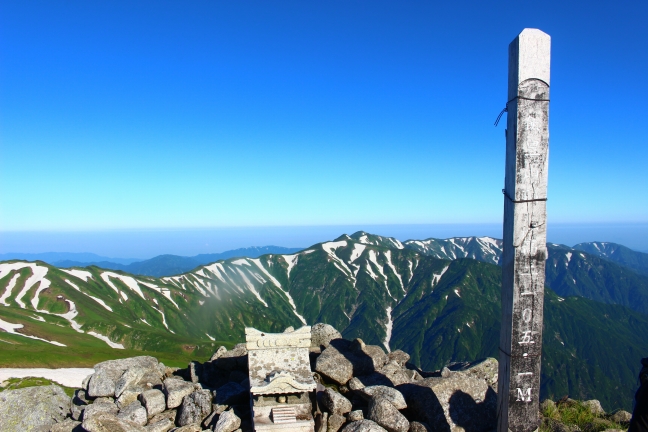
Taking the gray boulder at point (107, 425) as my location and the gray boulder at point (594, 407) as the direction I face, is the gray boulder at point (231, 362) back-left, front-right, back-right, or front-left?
front-left

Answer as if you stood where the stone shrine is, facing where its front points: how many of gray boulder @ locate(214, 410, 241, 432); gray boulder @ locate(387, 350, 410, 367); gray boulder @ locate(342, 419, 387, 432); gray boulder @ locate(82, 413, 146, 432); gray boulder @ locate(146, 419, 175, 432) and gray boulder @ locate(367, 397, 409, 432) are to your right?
3

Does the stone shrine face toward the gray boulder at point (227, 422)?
no

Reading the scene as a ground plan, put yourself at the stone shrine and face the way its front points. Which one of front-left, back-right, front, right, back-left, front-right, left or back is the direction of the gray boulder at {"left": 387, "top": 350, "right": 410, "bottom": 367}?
back-left

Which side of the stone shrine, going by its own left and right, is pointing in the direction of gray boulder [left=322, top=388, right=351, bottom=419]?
left

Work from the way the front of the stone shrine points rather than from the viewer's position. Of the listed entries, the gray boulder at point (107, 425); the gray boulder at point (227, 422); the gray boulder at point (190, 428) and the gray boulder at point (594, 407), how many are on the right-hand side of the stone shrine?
3

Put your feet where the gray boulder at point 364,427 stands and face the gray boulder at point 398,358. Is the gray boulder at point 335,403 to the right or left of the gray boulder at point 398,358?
left

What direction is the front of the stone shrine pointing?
toward the camera

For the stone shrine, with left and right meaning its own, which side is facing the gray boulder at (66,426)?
right

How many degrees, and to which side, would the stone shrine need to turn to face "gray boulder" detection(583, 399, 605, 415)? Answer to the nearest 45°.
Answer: approximately 90° to its left

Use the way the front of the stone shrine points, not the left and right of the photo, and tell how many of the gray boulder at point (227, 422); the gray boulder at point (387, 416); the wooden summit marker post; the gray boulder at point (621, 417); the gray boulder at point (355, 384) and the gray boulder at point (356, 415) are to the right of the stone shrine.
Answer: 1

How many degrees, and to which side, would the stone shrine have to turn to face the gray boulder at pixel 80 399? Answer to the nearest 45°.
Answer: approximately 135° to its right

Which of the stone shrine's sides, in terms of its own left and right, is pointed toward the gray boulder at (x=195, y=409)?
right

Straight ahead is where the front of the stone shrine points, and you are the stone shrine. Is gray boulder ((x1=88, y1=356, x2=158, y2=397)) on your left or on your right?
on your right

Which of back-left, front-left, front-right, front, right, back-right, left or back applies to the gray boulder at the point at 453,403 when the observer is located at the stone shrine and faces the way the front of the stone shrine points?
left

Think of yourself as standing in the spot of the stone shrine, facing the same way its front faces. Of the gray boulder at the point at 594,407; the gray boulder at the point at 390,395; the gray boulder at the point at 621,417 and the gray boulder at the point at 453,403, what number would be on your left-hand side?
4

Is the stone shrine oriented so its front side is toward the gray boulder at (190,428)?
no

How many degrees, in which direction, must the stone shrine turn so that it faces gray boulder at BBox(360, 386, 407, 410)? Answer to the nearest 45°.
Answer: approximately 90° to its left

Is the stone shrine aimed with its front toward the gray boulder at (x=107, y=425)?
no
